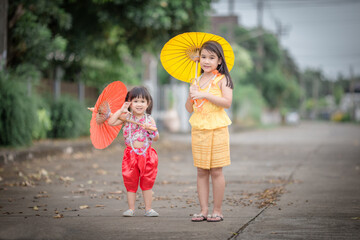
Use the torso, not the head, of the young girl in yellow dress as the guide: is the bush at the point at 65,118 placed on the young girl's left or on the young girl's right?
on the young girl's right

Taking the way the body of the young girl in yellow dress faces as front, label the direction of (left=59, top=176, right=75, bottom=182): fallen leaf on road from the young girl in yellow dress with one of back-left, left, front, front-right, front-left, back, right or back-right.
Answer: right

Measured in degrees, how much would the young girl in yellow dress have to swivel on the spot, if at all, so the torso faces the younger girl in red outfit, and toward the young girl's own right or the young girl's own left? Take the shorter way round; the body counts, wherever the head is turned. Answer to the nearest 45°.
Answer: approximately 45° to the young girl's own right

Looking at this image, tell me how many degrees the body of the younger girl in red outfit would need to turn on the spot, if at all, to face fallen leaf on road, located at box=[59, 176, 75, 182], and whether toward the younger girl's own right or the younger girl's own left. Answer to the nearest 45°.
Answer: approximately 180°

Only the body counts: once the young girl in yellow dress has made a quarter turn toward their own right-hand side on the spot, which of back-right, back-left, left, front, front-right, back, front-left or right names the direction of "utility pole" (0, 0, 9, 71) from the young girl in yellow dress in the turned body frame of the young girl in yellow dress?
front

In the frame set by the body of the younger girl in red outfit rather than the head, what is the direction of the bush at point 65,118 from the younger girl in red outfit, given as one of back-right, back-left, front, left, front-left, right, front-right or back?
back

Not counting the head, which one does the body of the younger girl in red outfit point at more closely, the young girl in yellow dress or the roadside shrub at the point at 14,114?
the young girl in yellow dress

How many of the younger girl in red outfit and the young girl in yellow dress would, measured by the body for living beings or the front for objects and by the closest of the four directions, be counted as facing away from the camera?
0

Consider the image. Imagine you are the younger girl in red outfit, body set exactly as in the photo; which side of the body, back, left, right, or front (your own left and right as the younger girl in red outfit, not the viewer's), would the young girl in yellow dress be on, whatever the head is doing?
left

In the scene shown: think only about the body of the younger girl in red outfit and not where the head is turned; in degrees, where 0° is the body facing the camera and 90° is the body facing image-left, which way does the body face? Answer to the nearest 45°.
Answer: approximately 0°

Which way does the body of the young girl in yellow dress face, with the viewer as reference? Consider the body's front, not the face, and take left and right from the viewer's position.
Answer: facing the viewer and to the left of the viewer
